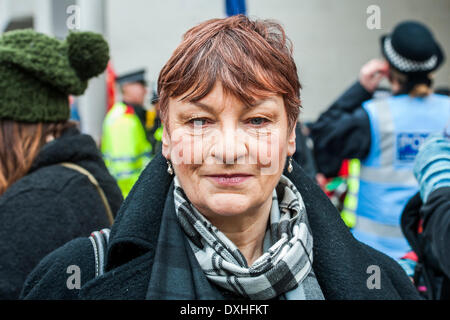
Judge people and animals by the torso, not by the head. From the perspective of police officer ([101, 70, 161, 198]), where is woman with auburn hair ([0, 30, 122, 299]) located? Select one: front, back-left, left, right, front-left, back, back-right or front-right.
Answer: right

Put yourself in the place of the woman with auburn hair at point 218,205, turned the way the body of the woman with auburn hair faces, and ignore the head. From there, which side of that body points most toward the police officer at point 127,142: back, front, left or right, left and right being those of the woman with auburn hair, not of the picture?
back

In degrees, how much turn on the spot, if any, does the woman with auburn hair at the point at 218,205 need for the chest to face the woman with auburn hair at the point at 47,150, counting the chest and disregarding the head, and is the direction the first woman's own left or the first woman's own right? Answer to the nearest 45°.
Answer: approximately 135° to the first woman's own right

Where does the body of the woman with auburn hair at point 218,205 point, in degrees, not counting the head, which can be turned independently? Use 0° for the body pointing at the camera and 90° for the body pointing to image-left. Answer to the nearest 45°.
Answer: approximately 0°
